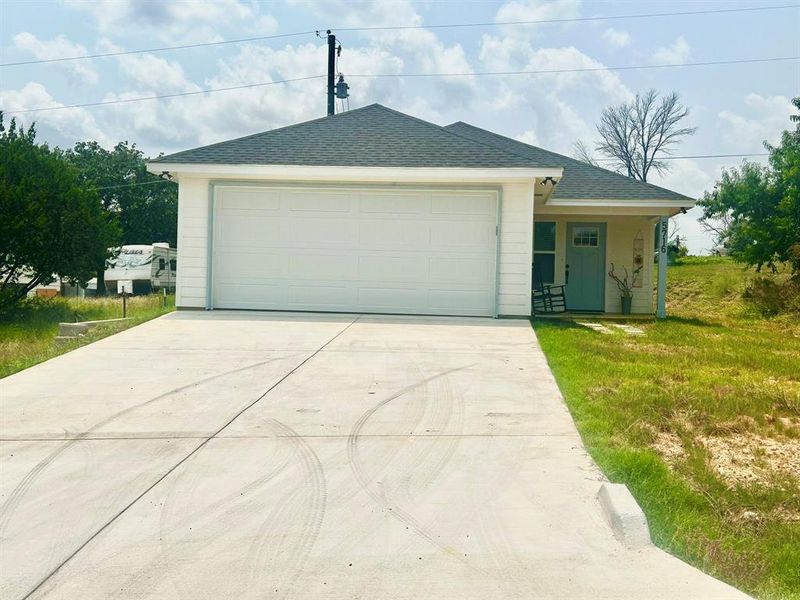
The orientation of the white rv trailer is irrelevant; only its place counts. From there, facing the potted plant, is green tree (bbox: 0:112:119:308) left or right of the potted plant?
right

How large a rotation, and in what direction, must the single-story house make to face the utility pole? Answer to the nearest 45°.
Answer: approximately 180°

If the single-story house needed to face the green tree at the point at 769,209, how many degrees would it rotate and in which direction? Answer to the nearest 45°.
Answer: approximately 135° to its left

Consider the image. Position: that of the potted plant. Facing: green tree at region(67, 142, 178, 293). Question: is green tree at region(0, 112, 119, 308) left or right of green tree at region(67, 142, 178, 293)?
left

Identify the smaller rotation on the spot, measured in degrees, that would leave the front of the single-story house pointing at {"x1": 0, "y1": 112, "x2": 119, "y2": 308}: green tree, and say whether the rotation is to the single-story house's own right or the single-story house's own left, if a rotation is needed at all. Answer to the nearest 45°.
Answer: approximately 135° to the single-story house's own right

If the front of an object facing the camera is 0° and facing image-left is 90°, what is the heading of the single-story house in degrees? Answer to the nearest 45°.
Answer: approximately 0°

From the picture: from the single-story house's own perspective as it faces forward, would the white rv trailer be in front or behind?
behind

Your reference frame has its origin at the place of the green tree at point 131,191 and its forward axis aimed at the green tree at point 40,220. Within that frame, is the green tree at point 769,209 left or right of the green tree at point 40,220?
left

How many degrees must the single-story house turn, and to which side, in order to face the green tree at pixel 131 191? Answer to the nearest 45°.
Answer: approximately 135° to its right

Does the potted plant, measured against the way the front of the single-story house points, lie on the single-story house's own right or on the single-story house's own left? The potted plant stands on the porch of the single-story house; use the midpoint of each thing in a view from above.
on the single-story house's own left
